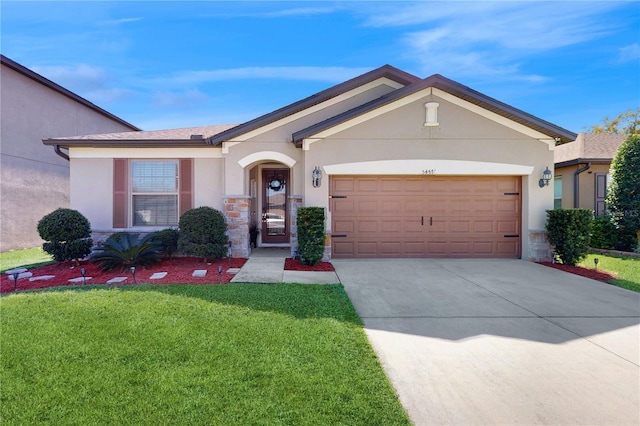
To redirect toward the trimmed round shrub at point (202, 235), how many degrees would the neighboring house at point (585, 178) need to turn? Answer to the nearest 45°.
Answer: approximately 45° to its right

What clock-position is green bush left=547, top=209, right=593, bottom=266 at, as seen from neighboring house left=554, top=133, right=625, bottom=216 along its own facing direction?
The green bush is roughly at 12 o'clock from the neighboring house.

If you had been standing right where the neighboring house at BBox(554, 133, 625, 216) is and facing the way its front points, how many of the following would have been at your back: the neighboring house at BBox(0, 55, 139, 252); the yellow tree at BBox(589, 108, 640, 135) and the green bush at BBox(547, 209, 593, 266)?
1

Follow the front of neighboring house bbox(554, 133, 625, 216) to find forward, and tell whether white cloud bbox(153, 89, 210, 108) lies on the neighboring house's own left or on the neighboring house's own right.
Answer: on the neighboring house's own right

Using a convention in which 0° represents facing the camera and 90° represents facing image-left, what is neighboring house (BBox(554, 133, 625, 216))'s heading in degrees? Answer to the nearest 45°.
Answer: approximately 0°
